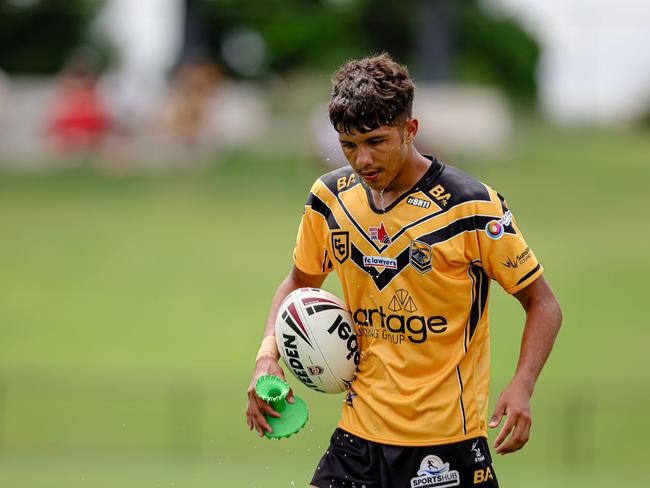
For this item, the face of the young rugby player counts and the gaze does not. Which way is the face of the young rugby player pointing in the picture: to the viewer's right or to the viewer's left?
to the viewer's left

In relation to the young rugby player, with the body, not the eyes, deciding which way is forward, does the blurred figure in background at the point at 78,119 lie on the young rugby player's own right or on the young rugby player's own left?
on the young rugby player's own right

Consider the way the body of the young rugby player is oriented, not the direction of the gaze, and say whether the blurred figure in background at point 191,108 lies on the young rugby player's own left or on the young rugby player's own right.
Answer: on the young rugby player's own right

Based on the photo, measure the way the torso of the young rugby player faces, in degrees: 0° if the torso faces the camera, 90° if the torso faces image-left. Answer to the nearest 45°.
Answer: approximately 45°
